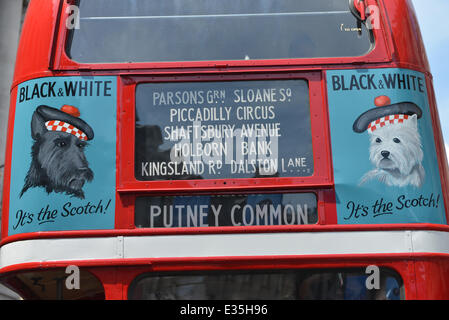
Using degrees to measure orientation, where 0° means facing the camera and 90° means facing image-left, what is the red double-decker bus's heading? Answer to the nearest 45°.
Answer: approximately 180°
